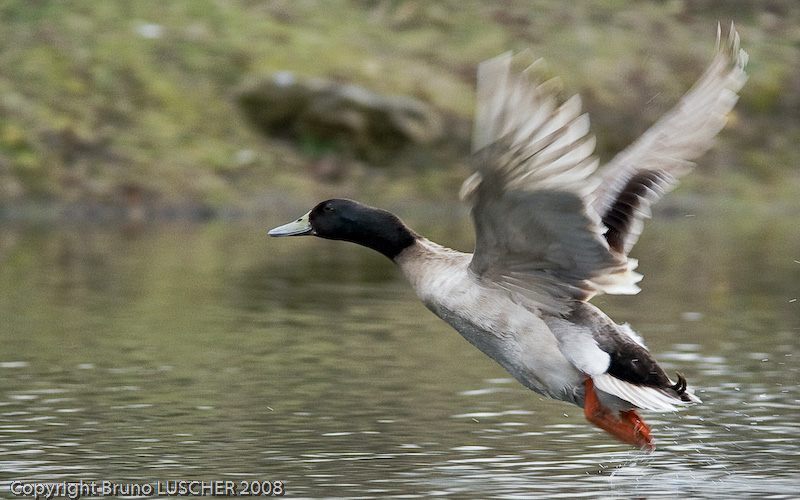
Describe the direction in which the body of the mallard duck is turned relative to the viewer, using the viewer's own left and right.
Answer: facing to the left of the viewer
